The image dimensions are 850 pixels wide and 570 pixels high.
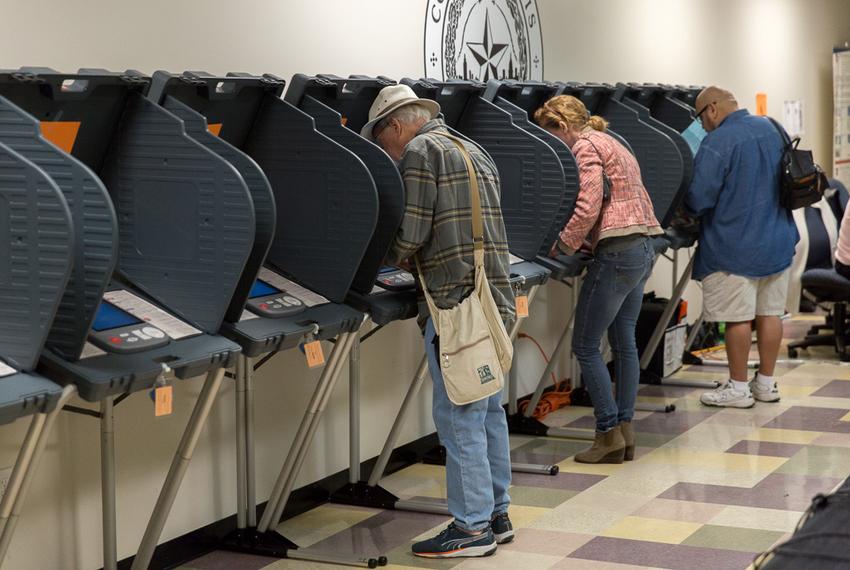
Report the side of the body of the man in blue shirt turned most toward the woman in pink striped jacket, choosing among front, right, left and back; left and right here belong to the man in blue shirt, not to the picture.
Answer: left

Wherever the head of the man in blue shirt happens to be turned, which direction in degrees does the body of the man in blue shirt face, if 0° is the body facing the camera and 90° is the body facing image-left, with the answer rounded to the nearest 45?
approximately 135°

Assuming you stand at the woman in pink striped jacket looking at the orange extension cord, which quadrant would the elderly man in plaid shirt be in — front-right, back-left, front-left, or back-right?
back-left

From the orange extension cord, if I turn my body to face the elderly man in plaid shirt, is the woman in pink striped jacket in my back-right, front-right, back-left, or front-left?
front-left

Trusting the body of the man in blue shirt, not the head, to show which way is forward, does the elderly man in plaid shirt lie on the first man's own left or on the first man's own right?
on the first man's own left

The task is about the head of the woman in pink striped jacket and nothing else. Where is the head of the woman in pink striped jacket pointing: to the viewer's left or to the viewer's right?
to the viewer's left

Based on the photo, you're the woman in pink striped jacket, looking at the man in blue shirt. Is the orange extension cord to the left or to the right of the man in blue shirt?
left

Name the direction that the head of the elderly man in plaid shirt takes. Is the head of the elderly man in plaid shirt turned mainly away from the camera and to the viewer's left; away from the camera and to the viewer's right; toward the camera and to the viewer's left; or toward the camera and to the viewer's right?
away from the camera and to the viewer's left

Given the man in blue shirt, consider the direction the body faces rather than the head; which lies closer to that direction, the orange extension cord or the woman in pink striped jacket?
the orange extension cord

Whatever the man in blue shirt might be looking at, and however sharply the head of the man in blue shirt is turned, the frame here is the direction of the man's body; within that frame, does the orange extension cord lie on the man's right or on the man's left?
on the man's left

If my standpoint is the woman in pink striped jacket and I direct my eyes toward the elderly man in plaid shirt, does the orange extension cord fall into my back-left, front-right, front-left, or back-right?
back-right
